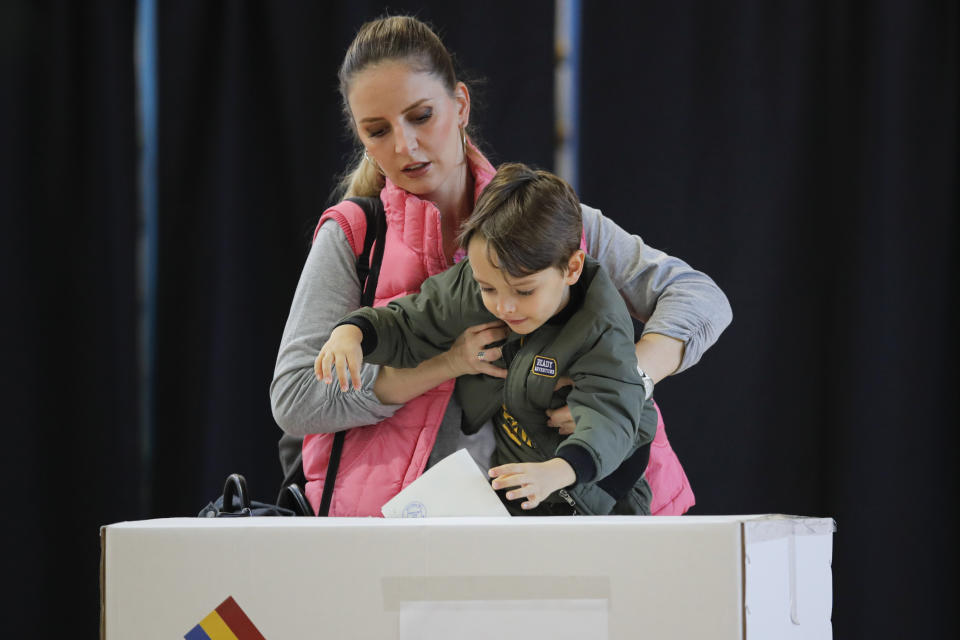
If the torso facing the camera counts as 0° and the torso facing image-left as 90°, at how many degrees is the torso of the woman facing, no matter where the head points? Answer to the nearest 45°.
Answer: approximately 0°

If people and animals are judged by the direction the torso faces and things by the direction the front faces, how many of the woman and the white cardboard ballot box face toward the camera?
2

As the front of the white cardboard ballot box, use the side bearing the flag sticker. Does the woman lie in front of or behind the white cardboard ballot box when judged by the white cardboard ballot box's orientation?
behind

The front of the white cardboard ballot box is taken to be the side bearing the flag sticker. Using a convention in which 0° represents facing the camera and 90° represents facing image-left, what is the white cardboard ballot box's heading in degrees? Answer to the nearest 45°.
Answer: approximately 0°

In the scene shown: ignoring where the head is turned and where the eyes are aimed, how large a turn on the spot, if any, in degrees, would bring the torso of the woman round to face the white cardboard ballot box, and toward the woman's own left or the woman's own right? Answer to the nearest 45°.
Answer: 0° — they already face it
